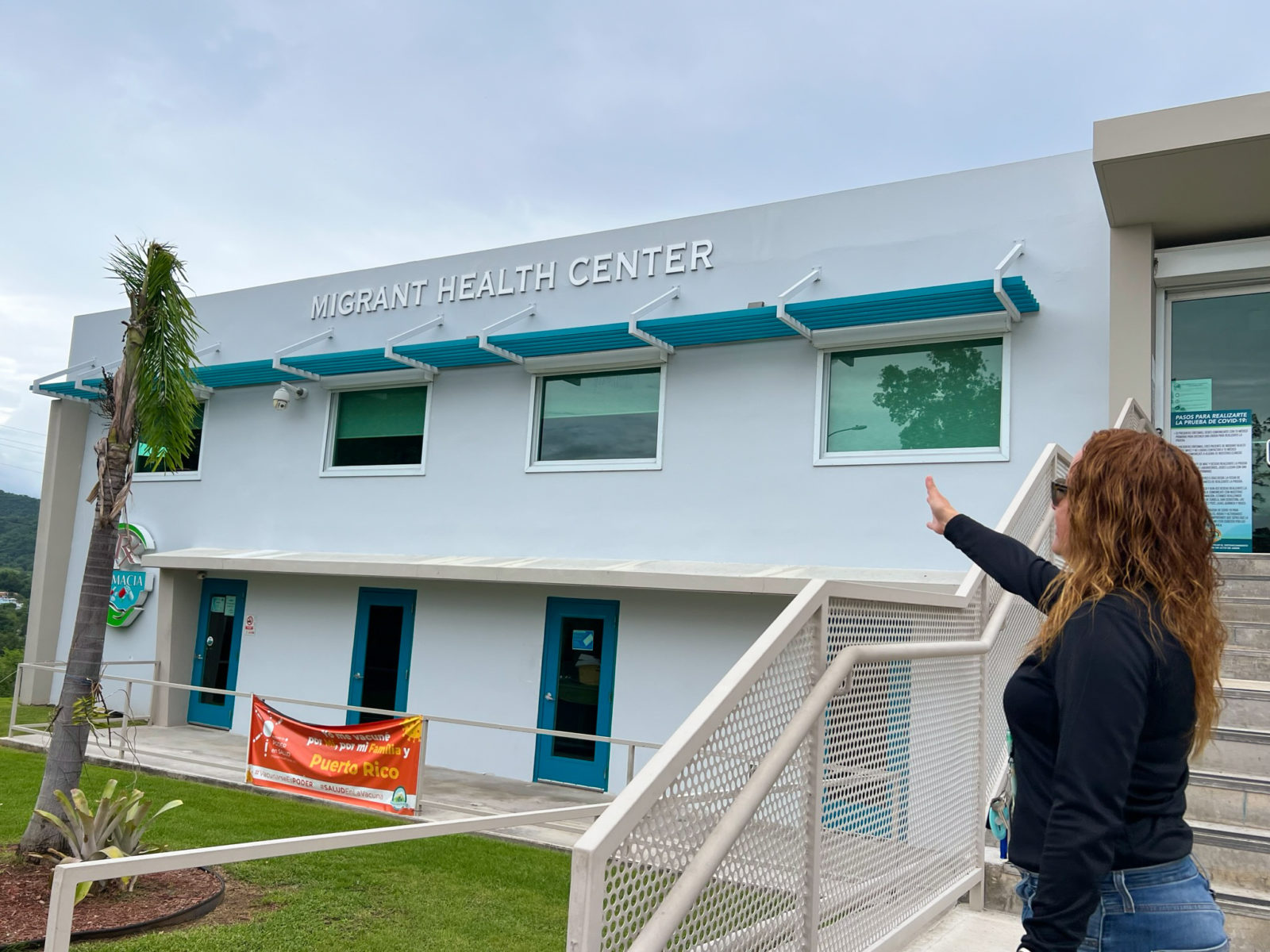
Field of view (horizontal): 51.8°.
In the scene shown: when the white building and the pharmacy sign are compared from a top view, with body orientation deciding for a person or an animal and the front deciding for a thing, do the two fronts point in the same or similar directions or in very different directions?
same or similar directions

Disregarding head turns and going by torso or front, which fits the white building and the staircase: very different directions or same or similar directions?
same or similar directions

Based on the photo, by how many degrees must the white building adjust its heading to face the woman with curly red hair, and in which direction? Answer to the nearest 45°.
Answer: approximately 45° to its left

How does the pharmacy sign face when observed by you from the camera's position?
facing the viewer and to the left of the viewer

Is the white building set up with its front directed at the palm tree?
yes

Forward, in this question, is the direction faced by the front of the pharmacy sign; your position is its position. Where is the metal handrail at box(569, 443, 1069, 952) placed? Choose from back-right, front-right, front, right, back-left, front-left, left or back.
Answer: front-left

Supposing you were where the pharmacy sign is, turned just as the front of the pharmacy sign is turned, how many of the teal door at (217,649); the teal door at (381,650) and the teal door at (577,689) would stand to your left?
3

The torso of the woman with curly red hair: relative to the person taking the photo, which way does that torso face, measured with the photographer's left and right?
facing to the left of the viewer

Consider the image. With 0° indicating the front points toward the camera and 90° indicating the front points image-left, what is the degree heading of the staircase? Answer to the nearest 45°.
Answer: approximately 0°

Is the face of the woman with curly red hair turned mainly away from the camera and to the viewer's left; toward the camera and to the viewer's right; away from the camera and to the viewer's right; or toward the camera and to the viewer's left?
away from the camera and to the viewer's left

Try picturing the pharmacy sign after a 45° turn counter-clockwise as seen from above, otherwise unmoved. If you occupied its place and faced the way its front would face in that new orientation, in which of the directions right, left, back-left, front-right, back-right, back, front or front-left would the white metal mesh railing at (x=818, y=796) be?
front
